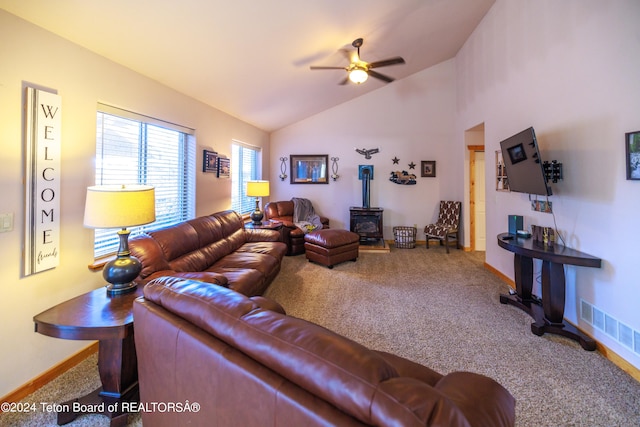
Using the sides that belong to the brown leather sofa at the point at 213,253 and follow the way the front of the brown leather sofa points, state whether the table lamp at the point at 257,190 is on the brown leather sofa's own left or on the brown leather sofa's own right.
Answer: on the brown leather sofa's own left

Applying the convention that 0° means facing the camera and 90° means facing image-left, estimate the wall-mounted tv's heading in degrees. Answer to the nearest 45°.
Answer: approximately 45°

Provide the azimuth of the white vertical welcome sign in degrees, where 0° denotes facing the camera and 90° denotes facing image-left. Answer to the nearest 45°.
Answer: approximately 315°

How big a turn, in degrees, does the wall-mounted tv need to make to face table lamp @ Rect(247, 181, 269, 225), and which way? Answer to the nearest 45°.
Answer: approximately 45° to its right

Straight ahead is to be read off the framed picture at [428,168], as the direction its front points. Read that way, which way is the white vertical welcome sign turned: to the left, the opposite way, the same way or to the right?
to the left

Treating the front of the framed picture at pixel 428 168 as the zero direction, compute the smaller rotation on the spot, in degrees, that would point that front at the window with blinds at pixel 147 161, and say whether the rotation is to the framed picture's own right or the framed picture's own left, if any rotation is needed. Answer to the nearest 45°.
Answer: approximately 45° to the framed picture's own right

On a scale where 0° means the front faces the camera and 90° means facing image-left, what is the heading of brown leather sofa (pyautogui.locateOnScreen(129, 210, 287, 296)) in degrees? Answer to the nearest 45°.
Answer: approximately 315°

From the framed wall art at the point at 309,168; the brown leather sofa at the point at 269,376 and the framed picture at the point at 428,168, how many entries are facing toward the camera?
2

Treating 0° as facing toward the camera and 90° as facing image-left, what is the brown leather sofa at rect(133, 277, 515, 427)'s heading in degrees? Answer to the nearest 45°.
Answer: approximately 225°

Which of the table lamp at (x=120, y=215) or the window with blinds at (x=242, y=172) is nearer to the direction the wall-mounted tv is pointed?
the table lamp
